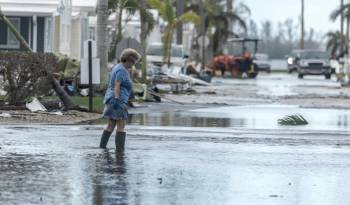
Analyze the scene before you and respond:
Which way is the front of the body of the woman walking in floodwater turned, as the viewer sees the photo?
to the viewer's right

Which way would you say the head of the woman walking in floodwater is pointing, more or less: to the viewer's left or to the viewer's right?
to the viewer's right

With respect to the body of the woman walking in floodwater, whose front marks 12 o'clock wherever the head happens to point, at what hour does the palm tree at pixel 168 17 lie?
The palm tree is roughly at 9 o'clock from the woman walking in floodwater.

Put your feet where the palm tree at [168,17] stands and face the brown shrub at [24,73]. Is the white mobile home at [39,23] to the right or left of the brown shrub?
right
